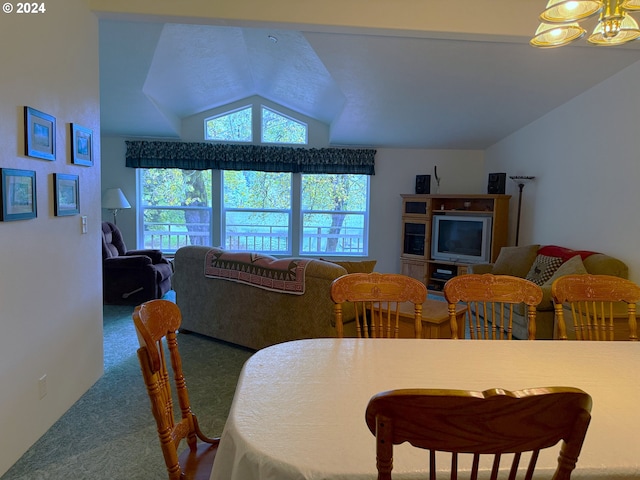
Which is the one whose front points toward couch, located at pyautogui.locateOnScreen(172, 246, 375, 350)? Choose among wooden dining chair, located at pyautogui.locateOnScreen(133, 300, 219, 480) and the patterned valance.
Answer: the patterned valance

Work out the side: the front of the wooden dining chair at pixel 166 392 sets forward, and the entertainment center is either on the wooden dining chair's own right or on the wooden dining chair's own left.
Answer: on the wooden dining chair's own left

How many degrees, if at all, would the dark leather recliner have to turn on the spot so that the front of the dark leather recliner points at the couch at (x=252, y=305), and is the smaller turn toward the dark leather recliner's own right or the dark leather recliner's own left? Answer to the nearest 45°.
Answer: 0° — it already faces it

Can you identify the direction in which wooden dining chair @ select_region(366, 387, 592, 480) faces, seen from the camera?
facing away from the viewer

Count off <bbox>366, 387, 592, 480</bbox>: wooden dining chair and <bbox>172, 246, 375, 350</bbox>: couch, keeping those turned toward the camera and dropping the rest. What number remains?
0

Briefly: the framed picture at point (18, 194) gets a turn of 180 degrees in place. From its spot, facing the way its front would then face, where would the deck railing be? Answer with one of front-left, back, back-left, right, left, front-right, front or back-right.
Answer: right

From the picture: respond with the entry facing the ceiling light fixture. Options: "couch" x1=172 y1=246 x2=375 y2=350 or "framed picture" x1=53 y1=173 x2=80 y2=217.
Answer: the framed picture

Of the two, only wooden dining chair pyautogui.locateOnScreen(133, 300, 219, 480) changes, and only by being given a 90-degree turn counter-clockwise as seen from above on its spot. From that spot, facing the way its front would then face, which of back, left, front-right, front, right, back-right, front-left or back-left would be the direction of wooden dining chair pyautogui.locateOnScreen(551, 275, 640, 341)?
front-right

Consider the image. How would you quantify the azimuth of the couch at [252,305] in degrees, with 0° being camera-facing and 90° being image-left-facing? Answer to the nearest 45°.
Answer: approximately 225°

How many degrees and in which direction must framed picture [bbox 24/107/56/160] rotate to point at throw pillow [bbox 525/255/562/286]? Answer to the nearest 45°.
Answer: approximately 45° to its left

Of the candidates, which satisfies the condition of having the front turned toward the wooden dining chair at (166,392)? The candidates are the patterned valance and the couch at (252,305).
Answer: the patterned valance

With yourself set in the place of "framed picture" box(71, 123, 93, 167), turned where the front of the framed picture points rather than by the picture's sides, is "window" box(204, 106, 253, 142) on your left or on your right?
on your left

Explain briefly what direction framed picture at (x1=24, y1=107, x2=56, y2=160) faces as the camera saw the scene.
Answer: facing the viewer and to the right of the viewer

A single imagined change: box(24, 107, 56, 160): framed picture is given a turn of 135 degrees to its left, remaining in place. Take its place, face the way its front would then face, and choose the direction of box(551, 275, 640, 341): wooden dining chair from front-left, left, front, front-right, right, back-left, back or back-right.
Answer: back-right

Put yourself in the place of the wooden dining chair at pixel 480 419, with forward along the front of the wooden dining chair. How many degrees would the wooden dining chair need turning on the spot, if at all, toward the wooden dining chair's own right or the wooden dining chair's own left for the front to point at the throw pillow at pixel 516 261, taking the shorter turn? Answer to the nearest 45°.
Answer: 0° — it already faces it

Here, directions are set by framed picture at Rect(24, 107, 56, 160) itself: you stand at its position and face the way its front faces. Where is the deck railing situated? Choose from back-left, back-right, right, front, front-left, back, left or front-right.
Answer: left

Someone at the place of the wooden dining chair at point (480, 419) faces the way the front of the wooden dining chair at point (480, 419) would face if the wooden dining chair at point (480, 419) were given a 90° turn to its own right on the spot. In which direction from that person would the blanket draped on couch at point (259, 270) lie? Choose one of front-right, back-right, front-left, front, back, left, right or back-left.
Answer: back-left

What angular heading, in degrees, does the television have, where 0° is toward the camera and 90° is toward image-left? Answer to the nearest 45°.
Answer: approximately 45°

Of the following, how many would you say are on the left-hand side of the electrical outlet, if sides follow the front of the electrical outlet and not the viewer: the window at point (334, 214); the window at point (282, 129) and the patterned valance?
3
